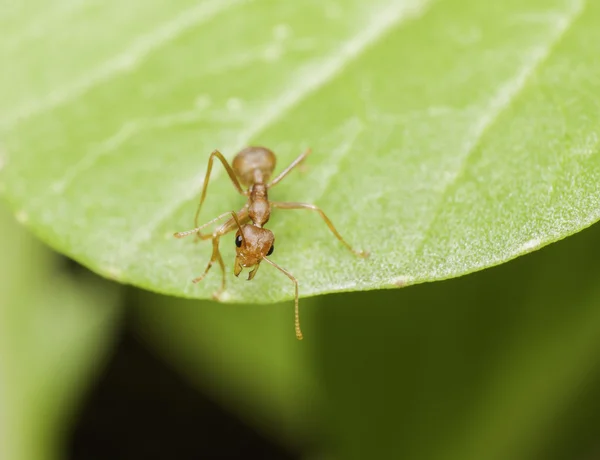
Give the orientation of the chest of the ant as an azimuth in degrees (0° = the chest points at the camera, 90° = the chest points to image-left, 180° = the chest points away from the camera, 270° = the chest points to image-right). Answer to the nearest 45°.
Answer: approximately 0°
